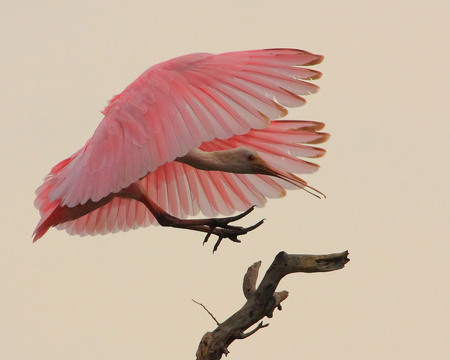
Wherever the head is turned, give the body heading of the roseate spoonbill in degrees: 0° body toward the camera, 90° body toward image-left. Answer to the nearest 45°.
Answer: approximately 270°
